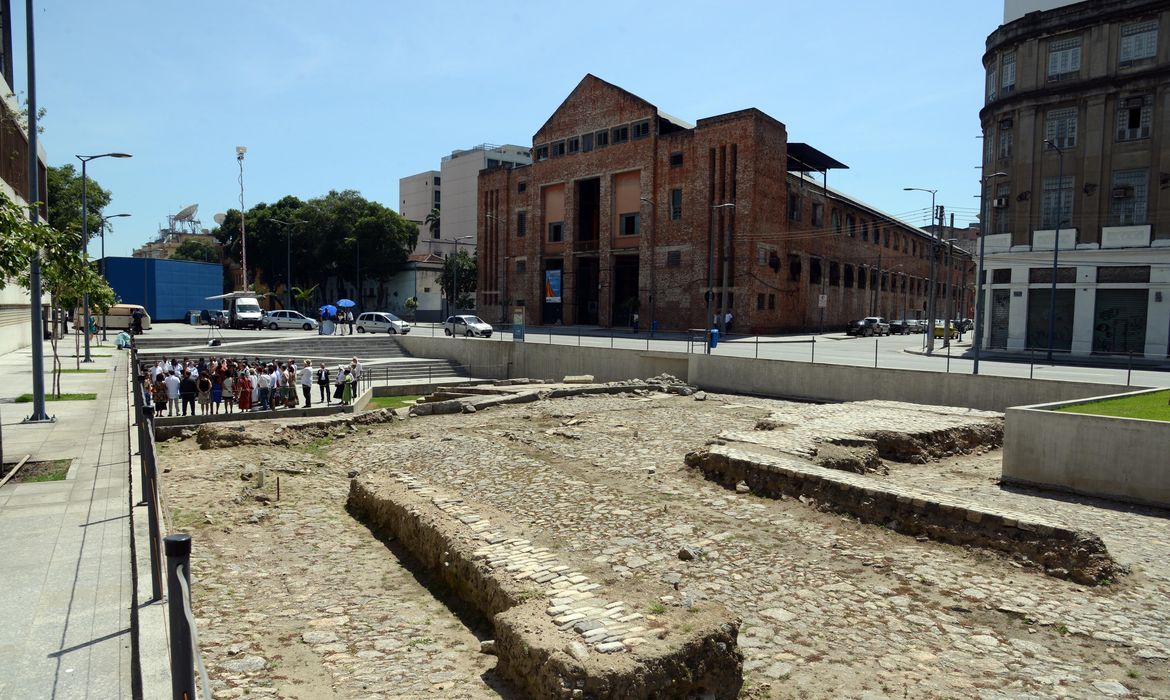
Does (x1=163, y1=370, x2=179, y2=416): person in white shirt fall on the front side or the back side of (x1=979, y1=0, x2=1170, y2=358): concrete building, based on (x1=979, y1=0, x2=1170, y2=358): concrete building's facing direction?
on the front side

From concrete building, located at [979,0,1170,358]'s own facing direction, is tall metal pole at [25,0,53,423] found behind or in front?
in front

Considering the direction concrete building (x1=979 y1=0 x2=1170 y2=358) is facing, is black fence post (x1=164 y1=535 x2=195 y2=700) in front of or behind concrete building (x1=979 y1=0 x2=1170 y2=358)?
in front

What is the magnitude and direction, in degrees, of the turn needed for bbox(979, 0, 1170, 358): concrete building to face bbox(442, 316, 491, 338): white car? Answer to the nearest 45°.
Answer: approximately 45° to its right

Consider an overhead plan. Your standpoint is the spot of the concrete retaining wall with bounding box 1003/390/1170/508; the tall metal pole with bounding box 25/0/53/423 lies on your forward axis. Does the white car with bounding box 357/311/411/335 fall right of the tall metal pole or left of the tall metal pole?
right

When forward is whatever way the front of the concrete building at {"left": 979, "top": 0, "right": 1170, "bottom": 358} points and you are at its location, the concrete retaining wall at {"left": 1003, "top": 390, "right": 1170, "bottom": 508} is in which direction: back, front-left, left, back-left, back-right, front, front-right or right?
front-left

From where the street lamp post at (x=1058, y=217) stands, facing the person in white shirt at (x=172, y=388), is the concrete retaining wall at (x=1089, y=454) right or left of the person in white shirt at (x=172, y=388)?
left

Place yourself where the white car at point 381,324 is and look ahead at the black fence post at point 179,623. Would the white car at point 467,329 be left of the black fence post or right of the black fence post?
left

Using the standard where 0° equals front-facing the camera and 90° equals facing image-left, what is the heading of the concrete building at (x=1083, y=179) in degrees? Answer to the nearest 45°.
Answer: approximately 45°

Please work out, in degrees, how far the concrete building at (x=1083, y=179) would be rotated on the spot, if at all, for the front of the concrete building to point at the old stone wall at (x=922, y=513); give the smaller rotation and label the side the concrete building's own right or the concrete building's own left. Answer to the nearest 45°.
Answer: approximately 45° to the concrete building's own left

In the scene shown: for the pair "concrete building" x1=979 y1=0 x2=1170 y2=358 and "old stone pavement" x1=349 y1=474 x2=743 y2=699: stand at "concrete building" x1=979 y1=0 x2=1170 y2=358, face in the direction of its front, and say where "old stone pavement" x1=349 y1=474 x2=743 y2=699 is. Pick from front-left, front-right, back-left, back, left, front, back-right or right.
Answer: front-left
